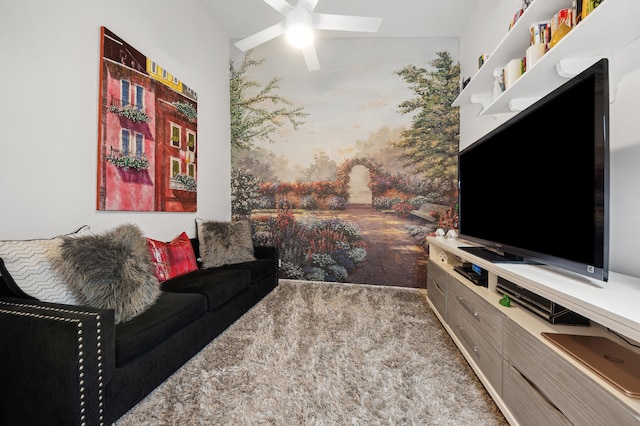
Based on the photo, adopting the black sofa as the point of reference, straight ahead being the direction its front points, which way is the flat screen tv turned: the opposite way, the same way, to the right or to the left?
the opposite way

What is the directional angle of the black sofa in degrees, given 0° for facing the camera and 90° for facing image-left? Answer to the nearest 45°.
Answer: approximately 315°

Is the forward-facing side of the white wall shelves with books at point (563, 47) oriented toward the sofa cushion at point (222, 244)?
yes

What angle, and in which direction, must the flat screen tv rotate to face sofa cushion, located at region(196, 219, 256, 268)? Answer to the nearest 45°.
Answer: approximately 45° to its right

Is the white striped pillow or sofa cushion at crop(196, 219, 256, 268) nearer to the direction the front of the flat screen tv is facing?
the white striped pillow

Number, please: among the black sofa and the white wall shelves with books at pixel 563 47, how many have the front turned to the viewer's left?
1

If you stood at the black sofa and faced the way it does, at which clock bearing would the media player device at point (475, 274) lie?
The media player device is roughly at 11 o'clock from the black sofa.

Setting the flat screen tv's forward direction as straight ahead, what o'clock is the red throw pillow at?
The red throw pillow is roughly at 1 o'clock from the flat screen tv.

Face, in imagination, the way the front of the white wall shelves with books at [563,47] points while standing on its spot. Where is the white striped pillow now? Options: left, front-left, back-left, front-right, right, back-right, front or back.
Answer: front-left

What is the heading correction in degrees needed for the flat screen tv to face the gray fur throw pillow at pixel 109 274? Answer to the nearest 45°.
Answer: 0° — it already faces it

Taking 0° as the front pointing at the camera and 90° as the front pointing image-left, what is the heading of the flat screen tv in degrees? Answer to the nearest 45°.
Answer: approximately 45°

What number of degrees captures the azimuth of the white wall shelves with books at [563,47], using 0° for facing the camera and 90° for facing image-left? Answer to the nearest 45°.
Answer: approximately 90°
